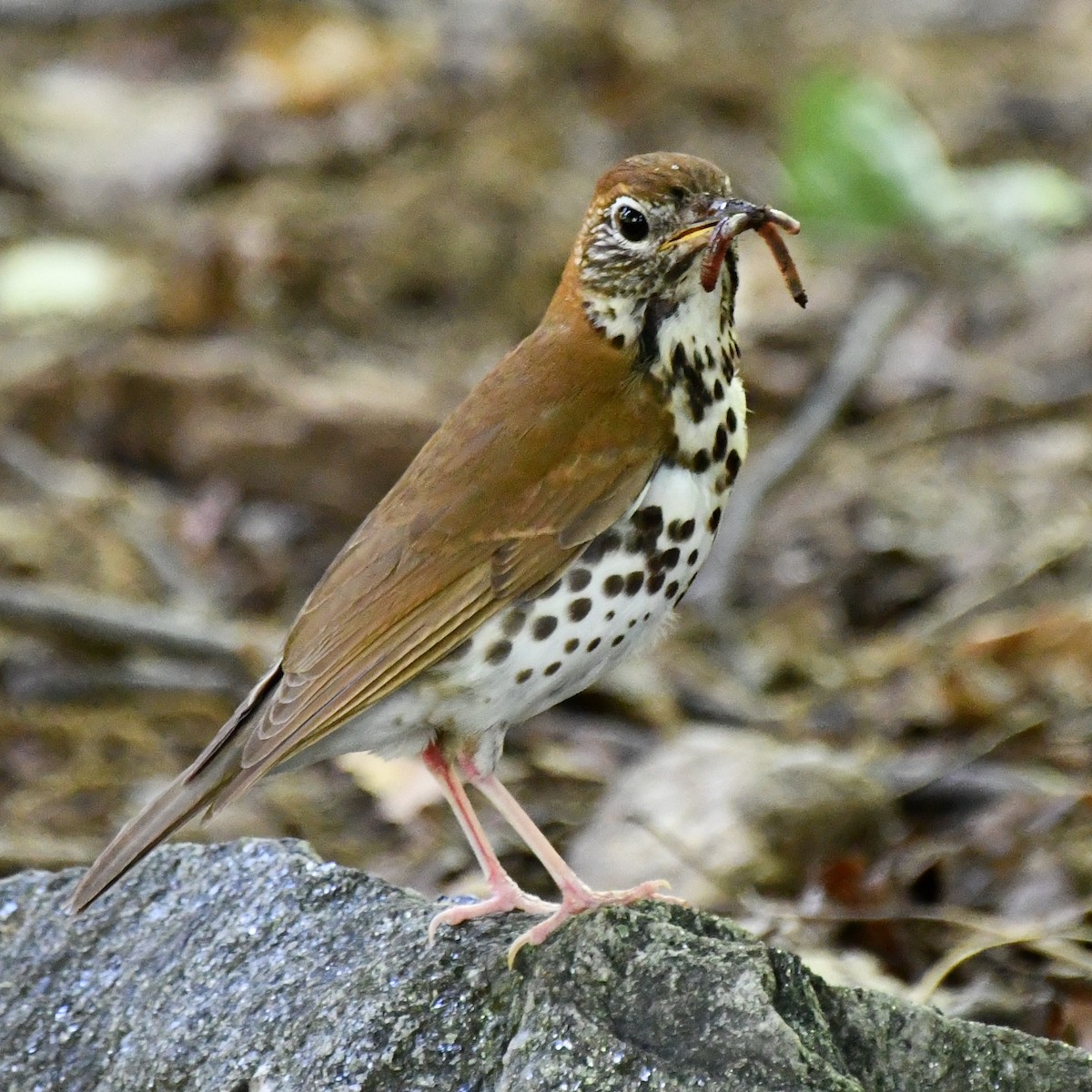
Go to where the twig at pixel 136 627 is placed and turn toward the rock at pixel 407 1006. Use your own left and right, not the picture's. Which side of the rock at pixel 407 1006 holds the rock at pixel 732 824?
left

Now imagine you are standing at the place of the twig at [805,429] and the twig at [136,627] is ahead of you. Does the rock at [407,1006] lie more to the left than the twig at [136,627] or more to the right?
left

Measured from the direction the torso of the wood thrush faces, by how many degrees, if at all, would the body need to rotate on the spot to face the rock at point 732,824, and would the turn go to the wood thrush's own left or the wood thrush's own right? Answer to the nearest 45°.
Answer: approximately 90° to the wood thrush's own left

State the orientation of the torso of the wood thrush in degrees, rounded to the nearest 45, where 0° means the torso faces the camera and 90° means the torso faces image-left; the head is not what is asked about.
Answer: approximately 270°

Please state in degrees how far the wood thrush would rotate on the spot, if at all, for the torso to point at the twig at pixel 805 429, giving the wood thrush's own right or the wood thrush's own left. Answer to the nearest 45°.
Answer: approximately 90° to the wood thrush's own left

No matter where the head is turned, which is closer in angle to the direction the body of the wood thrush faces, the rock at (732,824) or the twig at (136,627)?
the rock
